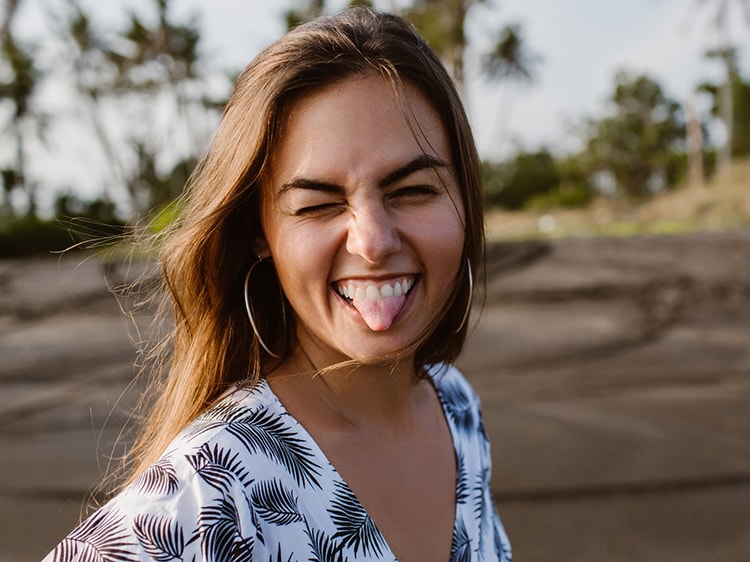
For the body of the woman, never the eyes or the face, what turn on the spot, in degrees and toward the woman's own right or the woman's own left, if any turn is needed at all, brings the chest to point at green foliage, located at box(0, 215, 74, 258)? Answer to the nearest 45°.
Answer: approximately 135° to the woman's own left

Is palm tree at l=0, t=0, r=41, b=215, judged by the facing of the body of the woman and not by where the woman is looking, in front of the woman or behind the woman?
behind

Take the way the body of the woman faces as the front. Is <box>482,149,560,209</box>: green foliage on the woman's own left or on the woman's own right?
on the woman's own left

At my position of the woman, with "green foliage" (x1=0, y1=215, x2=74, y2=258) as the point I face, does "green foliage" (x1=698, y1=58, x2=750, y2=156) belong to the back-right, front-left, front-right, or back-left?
front-right

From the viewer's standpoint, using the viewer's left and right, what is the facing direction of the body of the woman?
facing the viewer and to the right of the viewer

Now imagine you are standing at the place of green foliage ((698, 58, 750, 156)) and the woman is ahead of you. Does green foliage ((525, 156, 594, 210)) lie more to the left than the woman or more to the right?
right

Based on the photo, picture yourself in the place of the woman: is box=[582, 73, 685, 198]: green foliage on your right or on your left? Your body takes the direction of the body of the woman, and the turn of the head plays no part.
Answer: on your left
